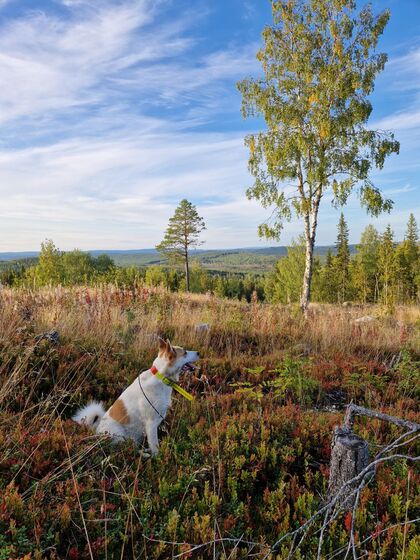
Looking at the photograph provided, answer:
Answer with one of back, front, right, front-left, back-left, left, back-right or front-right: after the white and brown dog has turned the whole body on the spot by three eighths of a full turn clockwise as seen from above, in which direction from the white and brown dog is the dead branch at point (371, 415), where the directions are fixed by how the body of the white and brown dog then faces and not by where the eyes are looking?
left

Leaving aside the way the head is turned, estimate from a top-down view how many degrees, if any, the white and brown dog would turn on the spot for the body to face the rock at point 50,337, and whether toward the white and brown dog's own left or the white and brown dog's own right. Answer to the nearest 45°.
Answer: approximately 135° to the white and brown dog's own left

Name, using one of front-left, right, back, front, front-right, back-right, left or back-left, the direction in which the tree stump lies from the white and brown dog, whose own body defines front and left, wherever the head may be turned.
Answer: front-right

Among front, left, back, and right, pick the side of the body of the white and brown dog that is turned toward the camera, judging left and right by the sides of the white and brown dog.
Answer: right
